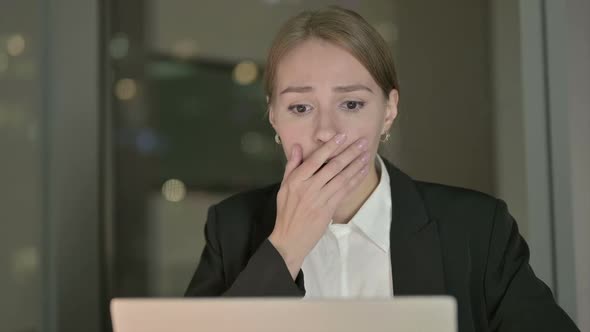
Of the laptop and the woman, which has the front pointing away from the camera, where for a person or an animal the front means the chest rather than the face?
the laptop

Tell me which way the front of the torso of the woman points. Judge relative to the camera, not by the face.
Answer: toward the camera

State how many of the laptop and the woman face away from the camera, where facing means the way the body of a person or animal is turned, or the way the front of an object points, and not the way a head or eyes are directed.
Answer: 1

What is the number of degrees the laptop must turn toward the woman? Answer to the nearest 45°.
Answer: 0° — it already faces them

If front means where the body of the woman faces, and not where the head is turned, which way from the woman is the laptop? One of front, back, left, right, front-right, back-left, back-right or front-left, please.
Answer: front

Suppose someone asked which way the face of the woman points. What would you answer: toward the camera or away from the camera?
toward the camera

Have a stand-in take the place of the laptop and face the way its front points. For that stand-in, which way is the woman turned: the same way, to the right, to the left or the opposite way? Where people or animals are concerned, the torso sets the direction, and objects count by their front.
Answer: the opposite way

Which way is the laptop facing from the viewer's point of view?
away from the camera
